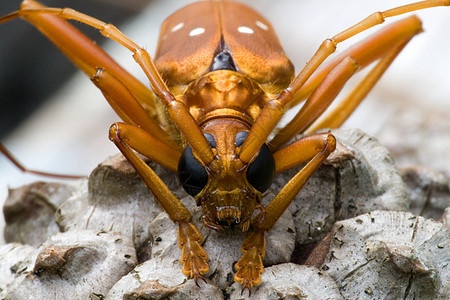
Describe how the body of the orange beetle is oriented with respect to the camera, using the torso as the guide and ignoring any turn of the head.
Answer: toward the camera
